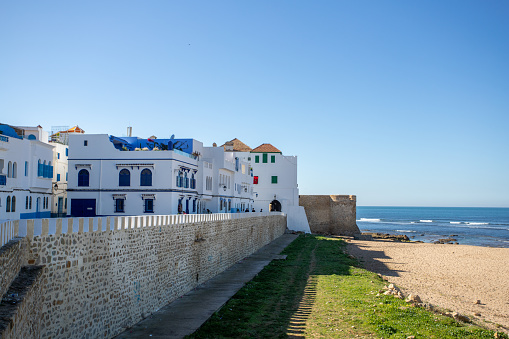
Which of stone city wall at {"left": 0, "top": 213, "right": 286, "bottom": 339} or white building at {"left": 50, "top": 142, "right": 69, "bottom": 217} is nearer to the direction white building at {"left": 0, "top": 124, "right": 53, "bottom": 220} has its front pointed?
the stone city wall

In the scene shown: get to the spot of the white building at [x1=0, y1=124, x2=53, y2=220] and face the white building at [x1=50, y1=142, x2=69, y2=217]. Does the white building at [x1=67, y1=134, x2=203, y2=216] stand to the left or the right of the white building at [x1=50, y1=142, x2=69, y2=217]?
right

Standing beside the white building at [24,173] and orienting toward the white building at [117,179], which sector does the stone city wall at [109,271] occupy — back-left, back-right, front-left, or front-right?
back-right

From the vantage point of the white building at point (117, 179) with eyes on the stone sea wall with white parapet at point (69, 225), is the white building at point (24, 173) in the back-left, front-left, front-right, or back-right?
front-right

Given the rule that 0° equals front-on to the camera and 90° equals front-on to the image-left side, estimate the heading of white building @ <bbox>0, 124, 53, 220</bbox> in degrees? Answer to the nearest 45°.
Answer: approximately 315°

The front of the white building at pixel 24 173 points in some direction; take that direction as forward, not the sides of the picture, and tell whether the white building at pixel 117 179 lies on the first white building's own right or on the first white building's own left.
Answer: on the first white building's own left

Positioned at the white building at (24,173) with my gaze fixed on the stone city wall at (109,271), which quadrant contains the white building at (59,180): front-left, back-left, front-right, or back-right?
back-left

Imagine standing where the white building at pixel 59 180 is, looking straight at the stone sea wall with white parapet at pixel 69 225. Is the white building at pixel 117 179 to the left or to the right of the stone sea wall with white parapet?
left

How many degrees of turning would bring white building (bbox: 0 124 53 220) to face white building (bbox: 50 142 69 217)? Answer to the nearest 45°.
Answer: approximately 135° to its left
